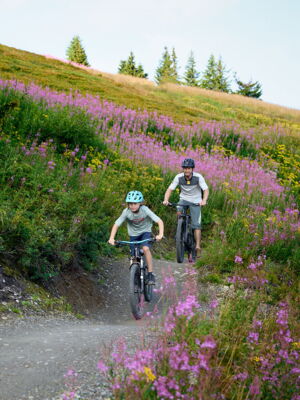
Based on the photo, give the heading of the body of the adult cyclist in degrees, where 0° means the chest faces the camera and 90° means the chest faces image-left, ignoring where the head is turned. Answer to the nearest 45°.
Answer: approximately 0°

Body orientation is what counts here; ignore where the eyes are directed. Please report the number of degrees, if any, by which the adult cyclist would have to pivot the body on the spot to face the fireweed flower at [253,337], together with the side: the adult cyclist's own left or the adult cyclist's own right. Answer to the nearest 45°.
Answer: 0° — they already face it

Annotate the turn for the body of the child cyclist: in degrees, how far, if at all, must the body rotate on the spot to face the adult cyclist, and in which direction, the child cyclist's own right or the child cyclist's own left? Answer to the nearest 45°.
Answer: approximately 180°

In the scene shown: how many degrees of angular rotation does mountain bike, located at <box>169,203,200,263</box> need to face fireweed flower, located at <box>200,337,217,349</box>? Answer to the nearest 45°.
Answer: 0° — it already faces it

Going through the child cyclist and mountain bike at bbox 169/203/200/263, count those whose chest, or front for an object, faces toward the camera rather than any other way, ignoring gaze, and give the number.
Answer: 2

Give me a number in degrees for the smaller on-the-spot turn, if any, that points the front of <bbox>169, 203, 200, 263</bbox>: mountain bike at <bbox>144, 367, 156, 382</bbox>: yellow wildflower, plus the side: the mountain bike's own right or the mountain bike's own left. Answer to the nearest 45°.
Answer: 0° — it already faces it

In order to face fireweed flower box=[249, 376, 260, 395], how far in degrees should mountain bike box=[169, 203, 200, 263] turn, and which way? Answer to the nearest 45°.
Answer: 0° — it already faces it
